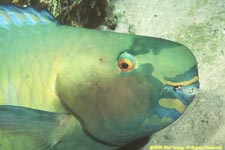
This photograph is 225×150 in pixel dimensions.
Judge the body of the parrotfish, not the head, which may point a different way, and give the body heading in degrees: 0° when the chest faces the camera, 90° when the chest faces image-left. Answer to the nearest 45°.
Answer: approximately 270°
